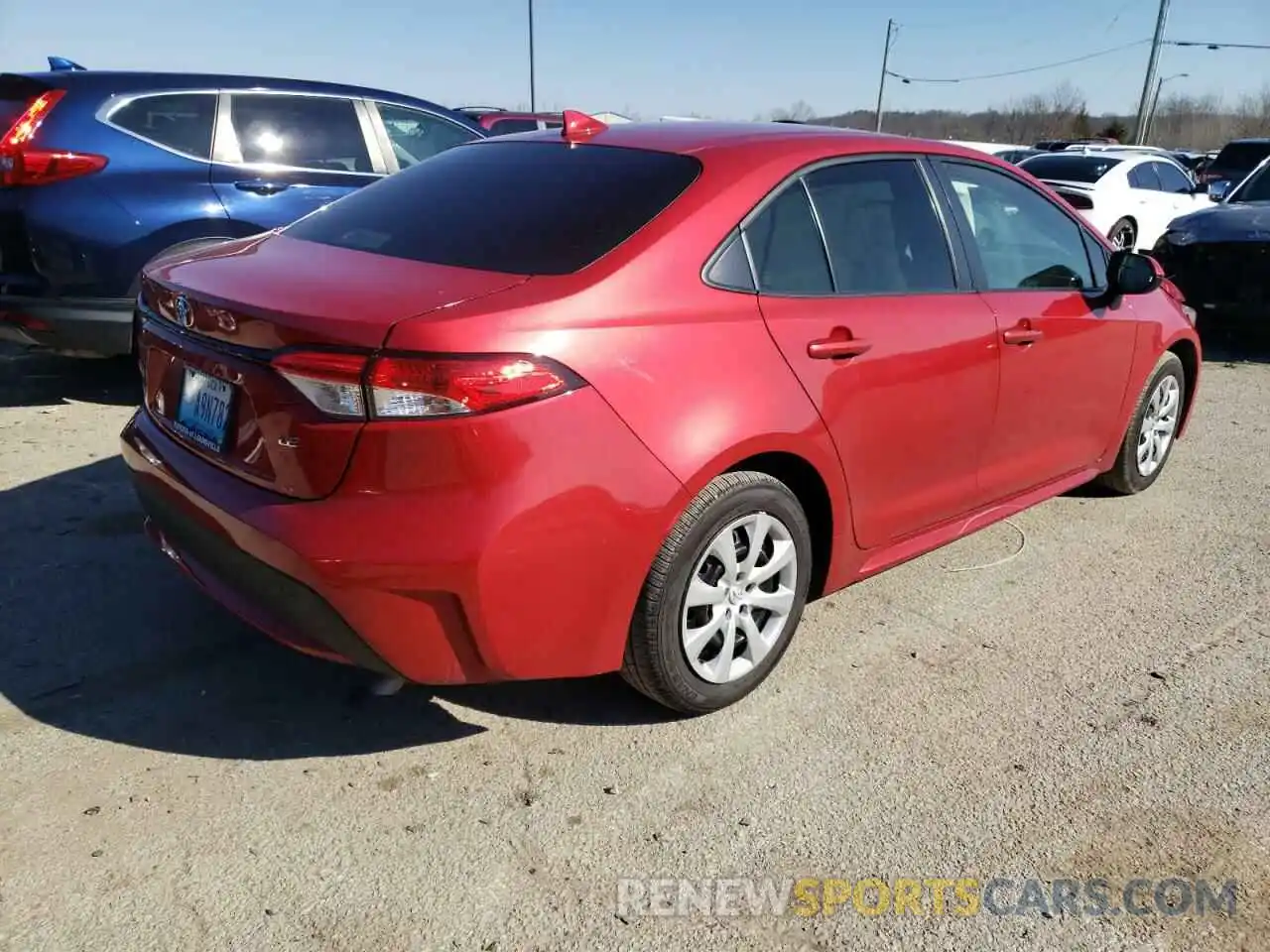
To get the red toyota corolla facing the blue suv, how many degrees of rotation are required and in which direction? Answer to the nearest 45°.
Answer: approximately 90° to its left

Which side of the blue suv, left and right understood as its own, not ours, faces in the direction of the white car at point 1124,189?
front

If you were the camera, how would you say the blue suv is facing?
facing away from the viewer and to the right of the viewer

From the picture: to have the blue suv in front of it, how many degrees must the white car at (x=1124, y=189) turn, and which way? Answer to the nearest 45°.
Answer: approximately 180°

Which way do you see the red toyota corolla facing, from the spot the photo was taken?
facing away from the viewer and to the right of the viewer

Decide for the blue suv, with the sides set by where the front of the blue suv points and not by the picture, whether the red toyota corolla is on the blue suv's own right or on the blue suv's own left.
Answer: on the blue suv's own right

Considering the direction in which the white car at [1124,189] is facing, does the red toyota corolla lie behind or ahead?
behind

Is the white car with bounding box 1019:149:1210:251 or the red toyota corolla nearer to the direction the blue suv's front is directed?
the white car

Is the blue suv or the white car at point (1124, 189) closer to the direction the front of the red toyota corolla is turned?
the white car

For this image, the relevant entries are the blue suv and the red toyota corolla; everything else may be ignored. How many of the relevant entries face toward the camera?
0

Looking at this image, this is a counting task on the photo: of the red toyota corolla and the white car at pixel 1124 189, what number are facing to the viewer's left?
0
